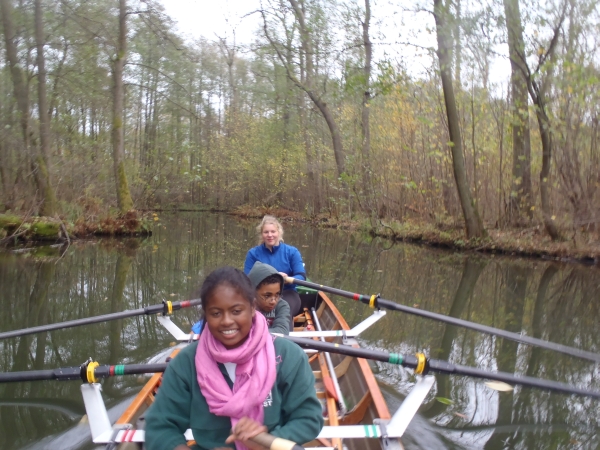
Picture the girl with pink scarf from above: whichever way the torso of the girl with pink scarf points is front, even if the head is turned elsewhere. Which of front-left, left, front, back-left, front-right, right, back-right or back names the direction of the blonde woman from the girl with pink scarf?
back

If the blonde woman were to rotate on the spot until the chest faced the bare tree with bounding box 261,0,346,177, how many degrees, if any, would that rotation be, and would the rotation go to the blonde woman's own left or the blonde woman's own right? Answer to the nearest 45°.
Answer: approximately 180°

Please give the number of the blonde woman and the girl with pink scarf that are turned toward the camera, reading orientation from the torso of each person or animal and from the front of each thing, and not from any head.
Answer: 2

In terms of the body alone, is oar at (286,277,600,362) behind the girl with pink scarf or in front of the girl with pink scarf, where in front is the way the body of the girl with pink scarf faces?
behind

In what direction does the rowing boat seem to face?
away from the camera

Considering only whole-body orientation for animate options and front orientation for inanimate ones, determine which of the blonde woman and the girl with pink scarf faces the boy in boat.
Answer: the blonde woman

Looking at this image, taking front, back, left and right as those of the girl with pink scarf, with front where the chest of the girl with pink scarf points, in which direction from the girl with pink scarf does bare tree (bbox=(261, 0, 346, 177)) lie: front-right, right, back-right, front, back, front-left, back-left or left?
back

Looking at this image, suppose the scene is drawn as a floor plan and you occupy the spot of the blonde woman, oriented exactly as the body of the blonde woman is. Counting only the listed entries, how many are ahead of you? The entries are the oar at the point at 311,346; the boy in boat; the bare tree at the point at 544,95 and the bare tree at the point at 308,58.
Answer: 2

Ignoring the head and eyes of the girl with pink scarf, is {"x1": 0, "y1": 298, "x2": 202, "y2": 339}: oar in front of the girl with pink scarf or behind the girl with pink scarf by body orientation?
behind
